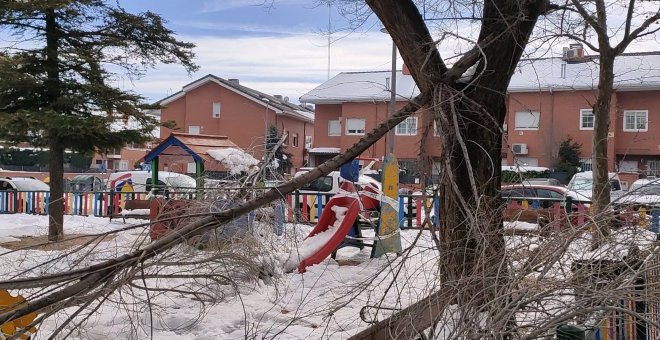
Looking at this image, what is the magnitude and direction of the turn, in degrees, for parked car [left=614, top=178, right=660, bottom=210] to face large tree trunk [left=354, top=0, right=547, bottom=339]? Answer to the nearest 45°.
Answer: approximately 45° to its left

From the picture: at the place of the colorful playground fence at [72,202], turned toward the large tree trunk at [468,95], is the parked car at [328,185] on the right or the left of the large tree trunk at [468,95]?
left

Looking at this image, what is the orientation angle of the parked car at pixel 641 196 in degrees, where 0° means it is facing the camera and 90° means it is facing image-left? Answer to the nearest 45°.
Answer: approximately 90°

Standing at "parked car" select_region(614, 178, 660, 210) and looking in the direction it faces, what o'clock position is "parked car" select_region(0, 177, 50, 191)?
"parked car" select_region(0, 177, 50, 191) is roughly at 1 o'clock from "parked car" select_region(614, 178, 660, 210).
